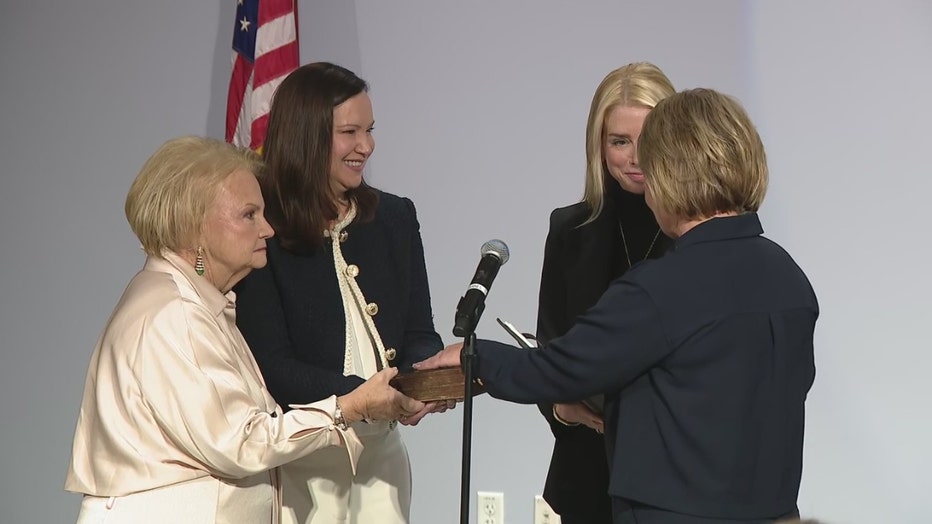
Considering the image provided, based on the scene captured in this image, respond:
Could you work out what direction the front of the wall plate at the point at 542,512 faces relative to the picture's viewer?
facing the viewer

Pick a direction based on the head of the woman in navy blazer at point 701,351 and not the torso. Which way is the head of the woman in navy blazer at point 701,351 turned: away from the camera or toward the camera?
away from the camera

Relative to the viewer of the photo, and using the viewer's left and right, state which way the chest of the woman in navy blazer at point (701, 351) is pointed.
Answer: facing away from the viewer and to the left of the viewer

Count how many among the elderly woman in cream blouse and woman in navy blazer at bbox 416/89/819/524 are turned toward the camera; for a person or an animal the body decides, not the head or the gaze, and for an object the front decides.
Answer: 0

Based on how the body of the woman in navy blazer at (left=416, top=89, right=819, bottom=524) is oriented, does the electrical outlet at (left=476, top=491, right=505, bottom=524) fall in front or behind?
in front

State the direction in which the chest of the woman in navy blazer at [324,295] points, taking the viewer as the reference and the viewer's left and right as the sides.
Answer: facing the viewer and to the right of the viewer

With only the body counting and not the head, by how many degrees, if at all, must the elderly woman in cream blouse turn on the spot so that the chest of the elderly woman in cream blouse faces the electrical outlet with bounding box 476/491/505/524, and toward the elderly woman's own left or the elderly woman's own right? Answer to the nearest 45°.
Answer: approximately 45° to the elderly woman's own left

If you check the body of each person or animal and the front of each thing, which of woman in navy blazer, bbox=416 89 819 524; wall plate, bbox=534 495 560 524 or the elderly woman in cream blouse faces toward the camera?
the wall plate

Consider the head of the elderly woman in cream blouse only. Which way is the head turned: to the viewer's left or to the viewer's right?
to the viewer's right

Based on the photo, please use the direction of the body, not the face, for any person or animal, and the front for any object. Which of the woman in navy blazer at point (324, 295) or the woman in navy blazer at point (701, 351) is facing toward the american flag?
the woman in navy blazer at point (701, 351)

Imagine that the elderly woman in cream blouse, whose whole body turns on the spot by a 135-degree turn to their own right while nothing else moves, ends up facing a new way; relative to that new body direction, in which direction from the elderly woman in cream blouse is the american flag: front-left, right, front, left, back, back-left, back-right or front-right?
back-right

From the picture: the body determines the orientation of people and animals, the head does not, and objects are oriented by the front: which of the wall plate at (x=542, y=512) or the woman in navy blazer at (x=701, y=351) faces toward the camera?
the wall plate

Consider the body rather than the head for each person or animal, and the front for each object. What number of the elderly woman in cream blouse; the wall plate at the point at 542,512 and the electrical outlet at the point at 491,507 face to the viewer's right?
1

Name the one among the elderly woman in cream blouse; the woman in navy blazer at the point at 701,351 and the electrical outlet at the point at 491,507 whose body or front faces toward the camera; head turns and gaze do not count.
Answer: the electrical outlet

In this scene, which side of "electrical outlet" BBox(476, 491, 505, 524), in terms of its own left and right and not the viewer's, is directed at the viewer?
front

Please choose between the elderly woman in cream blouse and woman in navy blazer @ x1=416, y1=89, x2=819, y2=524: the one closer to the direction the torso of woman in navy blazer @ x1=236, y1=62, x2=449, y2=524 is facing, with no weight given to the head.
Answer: the woman in navy blazer

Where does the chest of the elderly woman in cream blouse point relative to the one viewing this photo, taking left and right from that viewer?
facing to the right of the viewer

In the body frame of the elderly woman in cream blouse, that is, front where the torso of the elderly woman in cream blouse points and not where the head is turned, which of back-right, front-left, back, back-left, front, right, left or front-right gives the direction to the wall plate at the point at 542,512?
front-left

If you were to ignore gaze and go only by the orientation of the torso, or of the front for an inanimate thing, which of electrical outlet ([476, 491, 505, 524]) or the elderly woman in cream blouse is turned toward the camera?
the electrical outlet
